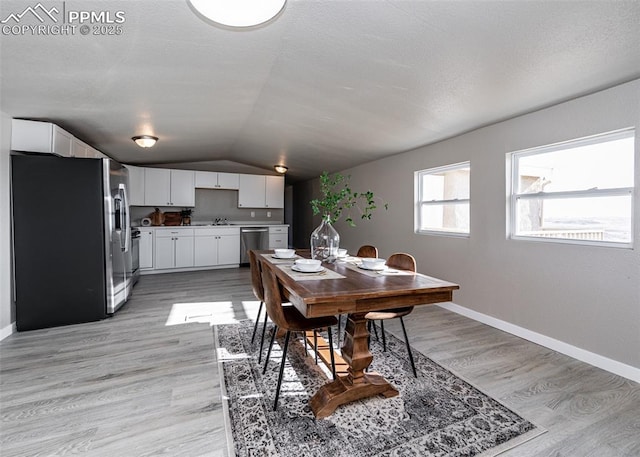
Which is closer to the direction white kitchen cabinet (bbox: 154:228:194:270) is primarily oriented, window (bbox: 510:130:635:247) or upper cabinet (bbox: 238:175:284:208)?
the window

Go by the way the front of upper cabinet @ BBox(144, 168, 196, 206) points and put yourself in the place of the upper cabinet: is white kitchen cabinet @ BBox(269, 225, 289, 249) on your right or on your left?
on your left

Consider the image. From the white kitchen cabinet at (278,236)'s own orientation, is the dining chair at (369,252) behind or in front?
in front

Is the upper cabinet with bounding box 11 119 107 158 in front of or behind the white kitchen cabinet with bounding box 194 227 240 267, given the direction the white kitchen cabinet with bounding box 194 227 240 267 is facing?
in front

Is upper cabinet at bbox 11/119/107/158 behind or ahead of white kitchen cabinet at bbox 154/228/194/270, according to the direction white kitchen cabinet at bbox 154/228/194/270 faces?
ahead

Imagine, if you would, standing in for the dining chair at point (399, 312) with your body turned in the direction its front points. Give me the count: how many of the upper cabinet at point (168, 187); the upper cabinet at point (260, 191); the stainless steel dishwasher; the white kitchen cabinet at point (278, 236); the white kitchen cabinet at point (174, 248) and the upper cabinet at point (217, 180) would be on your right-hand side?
6

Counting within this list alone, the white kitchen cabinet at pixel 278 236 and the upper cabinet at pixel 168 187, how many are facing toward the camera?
2

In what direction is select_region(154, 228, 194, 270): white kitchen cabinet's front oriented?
toward the camera

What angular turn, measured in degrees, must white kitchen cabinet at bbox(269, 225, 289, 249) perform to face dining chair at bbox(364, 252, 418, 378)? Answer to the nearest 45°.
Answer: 0° — it already faces it

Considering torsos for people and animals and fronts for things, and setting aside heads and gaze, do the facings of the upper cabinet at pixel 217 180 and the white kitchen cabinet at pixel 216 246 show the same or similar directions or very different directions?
same or similar directions

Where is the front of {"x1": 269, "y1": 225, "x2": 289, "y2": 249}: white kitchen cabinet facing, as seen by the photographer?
facing the viewer

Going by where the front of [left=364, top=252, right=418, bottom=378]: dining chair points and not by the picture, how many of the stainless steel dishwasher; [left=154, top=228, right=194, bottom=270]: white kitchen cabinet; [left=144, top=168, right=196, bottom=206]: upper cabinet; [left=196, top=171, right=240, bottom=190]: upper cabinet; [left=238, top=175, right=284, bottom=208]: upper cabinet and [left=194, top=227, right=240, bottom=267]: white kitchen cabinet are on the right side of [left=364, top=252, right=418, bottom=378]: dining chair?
6

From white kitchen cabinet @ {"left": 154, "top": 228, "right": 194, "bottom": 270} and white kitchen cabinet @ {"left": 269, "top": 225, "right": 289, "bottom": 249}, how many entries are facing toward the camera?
2

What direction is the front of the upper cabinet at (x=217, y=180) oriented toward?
toward the camera

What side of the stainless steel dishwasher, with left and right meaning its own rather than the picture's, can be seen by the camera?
front

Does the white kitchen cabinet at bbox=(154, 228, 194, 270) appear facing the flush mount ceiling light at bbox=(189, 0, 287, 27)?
yes
